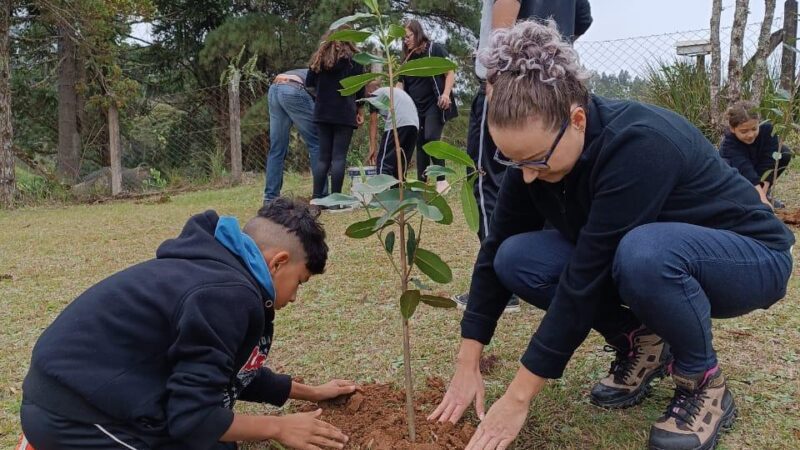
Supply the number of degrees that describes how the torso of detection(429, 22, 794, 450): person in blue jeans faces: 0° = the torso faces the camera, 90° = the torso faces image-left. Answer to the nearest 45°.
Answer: approximately 45°

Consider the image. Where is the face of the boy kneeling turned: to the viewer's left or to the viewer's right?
to the viewer's right

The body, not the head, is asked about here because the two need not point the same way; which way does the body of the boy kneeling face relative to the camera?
to the viewer's right

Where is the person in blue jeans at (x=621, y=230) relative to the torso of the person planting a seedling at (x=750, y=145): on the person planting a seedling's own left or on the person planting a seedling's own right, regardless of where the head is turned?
on the person planting a seedling's own right

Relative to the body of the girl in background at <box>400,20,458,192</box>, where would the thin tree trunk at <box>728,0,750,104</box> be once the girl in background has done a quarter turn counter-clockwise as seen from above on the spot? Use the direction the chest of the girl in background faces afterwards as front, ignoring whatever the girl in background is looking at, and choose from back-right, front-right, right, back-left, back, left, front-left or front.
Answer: front-left

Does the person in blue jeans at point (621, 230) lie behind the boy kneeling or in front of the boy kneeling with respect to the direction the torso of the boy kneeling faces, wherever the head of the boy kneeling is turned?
in front

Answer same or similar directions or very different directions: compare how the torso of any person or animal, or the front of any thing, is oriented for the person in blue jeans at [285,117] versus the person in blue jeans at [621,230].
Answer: very different directions

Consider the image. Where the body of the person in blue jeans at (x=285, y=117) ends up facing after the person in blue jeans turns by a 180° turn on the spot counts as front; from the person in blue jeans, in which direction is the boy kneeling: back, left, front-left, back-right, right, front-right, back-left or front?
front-left

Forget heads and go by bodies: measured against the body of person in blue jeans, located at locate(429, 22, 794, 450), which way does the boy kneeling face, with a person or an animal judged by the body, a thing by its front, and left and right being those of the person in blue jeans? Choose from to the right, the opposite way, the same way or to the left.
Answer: the opposite way

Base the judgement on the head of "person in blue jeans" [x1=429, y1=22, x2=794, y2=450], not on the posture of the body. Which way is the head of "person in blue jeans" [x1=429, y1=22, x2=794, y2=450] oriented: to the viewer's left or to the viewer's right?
to the viewer's left

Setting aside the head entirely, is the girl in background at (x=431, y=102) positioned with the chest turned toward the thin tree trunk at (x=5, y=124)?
no

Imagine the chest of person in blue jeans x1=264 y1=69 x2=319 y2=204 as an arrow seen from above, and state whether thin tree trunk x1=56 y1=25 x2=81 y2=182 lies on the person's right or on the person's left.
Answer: on the person's left

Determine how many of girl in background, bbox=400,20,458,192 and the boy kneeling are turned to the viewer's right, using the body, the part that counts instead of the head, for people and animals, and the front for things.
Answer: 1
